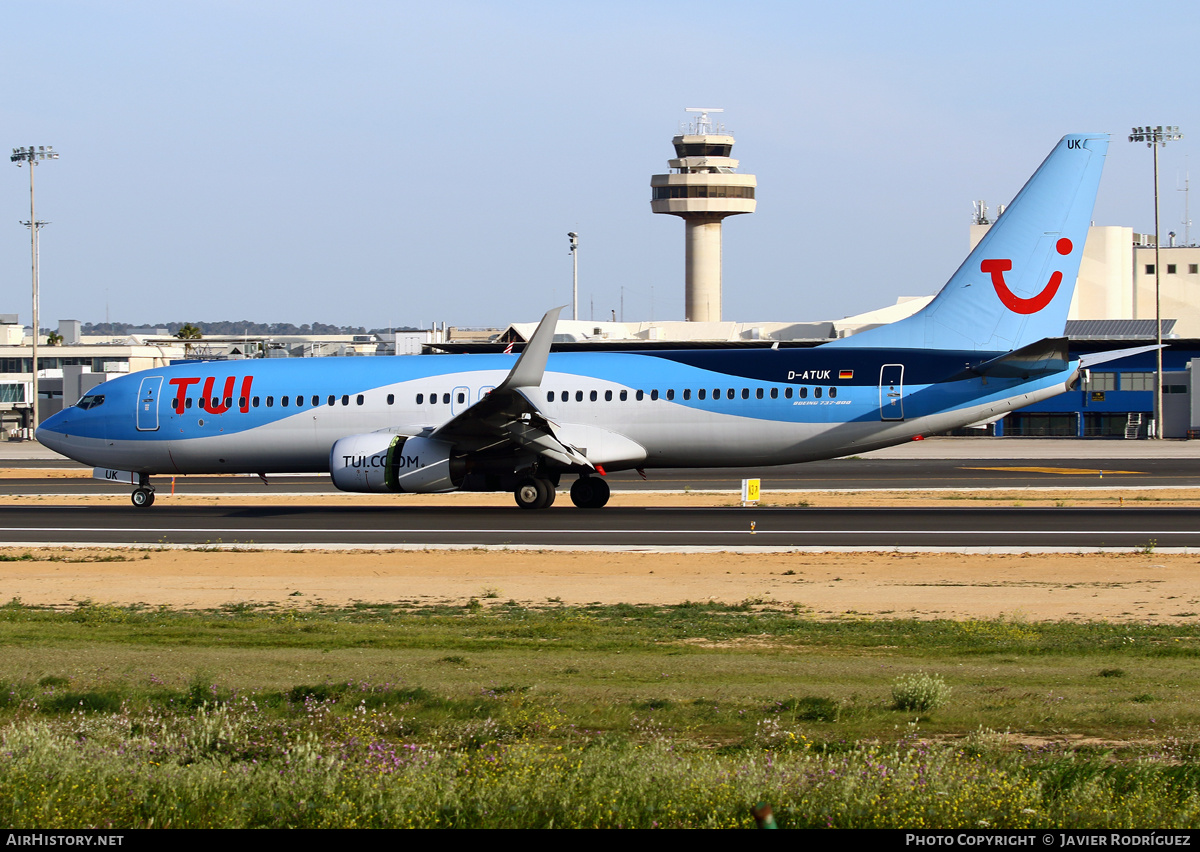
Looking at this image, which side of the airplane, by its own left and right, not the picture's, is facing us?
left
